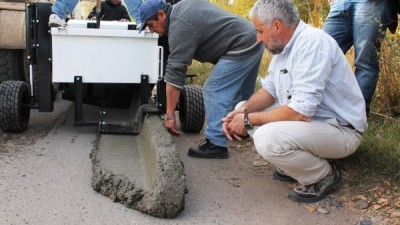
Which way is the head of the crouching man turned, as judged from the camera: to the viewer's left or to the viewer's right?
to the viewer's left

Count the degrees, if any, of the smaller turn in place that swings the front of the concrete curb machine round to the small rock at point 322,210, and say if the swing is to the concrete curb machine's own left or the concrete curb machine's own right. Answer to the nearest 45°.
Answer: approximately 135° to the concrete curb machine's own right

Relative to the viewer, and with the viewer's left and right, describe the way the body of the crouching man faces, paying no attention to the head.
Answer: facing to the left of the viewer

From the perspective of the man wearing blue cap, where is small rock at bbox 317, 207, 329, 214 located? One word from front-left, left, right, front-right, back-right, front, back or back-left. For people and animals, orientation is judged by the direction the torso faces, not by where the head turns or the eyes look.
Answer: back-left

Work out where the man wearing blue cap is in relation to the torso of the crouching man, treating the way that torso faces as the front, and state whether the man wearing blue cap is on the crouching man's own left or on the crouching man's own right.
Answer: on the crouching man's own right

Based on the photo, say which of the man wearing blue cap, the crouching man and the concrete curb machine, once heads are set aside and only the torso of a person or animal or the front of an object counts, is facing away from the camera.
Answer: the concrete curb machine

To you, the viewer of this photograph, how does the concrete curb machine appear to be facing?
facing away from the viewer

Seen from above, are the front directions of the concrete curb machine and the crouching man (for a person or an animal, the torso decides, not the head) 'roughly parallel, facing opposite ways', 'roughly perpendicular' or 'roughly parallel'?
roughly perpendicular

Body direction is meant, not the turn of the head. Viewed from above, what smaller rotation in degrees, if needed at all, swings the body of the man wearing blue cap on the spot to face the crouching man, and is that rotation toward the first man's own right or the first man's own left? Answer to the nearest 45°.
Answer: approximately 135° to the first man's own left

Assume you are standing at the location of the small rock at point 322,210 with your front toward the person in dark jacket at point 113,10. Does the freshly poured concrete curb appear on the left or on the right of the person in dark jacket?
left

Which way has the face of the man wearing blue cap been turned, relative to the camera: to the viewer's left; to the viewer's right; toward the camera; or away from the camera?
to the viewer's left

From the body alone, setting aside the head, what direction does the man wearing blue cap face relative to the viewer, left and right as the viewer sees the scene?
facing to the left of the viewer
